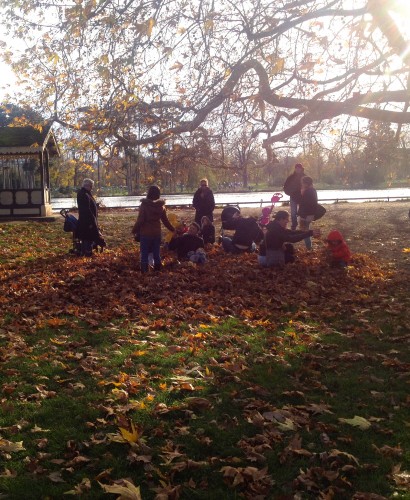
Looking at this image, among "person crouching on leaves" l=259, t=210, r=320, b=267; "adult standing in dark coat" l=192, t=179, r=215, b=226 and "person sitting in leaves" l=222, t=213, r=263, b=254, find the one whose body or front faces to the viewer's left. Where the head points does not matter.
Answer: the person sitting in leaves

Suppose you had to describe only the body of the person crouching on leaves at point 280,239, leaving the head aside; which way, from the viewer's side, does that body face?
to the viewer's right

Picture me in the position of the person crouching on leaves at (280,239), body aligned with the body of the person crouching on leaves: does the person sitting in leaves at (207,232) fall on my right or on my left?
on my left

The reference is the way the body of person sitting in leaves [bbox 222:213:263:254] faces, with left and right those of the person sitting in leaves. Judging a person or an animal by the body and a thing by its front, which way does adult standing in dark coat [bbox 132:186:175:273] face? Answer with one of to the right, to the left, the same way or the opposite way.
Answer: to the right

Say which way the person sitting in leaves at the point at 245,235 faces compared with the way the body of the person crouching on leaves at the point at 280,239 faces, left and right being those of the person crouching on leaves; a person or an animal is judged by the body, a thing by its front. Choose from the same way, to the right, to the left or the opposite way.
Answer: the opposite way

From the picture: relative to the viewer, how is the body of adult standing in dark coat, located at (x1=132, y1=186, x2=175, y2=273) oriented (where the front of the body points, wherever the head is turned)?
away from the camera

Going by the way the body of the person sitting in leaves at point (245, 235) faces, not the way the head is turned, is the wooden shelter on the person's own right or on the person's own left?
on the person's own right

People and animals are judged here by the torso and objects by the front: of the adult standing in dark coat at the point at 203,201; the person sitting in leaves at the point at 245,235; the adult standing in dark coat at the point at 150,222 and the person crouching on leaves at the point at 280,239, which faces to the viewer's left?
the person sitting in leaves

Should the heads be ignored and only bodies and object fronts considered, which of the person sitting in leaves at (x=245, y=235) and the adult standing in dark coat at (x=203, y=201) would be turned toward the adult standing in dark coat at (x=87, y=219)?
the person sitting in leaves
